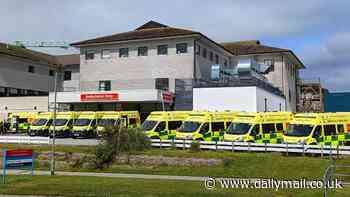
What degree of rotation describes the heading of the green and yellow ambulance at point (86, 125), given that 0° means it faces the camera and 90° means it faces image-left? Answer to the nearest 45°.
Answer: approximately 45°

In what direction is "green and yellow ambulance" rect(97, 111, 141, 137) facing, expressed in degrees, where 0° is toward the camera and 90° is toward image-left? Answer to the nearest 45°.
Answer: approximately 45°

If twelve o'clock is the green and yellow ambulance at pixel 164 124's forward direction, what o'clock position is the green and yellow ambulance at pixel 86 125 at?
the green and yellow ambulance at pixel 86 125 is roughly at 3 o'clock from the green and yellow ambulance at pixel 164 124.

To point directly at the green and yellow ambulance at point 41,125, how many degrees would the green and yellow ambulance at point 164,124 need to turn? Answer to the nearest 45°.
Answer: approximately 90° to its right

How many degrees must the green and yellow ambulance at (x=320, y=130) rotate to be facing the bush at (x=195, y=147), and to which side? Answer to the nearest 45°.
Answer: approximately 45° to its right

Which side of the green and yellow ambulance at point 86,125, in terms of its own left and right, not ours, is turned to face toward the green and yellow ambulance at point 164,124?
left

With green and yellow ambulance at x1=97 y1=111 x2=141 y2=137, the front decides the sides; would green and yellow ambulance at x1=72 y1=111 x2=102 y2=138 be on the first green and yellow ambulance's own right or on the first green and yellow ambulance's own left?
on the first green and yellow ambulance's own right

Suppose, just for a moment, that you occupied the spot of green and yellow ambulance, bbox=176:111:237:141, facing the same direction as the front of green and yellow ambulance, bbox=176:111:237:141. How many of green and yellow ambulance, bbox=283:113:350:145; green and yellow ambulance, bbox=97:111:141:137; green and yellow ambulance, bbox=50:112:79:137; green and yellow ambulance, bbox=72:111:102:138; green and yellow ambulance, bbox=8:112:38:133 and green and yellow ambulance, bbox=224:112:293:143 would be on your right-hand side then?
4

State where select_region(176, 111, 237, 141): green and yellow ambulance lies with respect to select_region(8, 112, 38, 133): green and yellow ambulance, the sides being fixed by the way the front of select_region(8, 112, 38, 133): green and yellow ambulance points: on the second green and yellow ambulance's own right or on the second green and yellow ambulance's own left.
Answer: on the second green and yellow ambulance's own left

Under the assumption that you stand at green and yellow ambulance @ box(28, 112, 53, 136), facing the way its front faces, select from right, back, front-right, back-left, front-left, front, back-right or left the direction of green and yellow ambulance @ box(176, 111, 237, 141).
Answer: left
